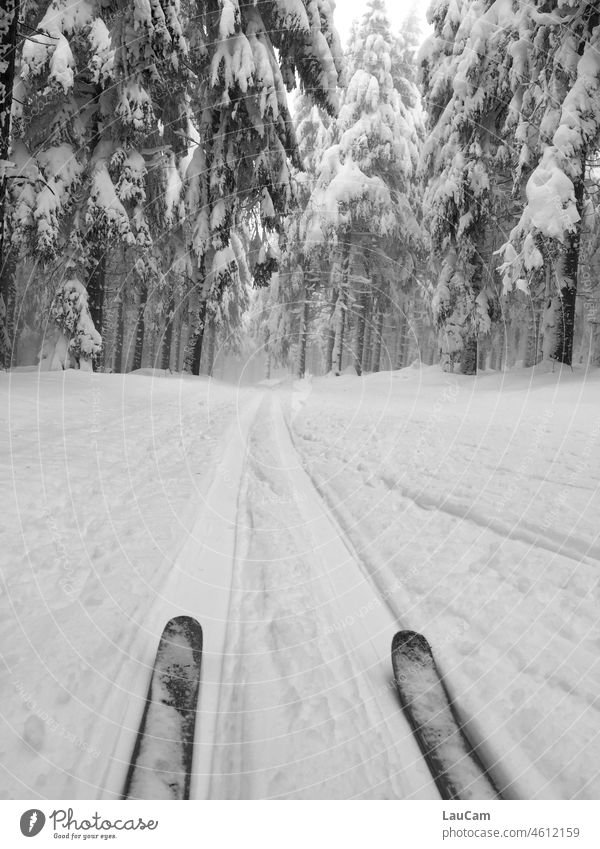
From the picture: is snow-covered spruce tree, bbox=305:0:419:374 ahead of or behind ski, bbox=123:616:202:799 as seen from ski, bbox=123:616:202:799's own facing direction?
ahead

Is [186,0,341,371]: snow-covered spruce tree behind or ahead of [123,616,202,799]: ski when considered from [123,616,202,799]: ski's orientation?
ahead

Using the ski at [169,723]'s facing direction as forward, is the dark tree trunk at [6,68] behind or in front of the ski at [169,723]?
in front

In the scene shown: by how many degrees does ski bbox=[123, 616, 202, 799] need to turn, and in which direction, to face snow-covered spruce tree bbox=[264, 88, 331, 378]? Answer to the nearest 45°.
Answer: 0° — it already faces it

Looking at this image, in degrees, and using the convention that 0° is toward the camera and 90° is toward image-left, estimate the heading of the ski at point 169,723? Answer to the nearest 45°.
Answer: approximately 180°

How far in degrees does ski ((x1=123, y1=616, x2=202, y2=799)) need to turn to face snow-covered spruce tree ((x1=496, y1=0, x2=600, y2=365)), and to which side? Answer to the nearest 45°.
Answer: approximately 45° to its right

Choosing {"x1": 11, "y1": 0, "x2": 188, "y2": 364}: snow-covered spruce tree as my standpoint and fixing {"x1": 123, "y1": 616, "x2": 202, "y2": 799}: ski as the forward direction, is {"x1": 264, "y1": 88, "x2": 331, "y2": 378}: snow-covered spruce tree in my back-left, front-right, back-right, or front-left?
back-left
